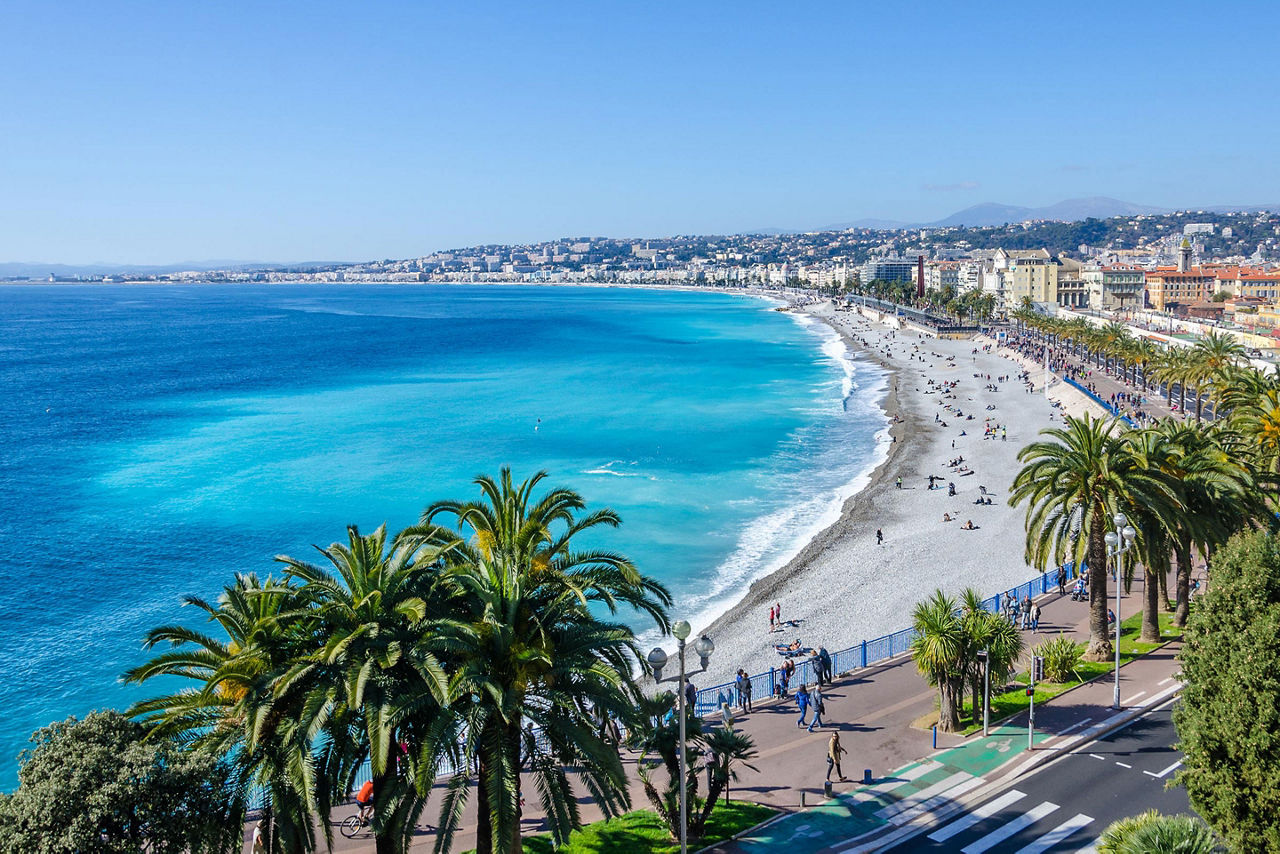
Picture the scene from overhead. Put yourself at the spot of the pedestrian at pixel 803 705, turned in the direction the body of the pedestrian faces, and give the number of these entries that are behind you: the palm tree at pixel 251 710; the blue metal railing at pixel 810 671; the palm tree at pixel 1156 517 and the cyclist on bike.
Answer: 2
